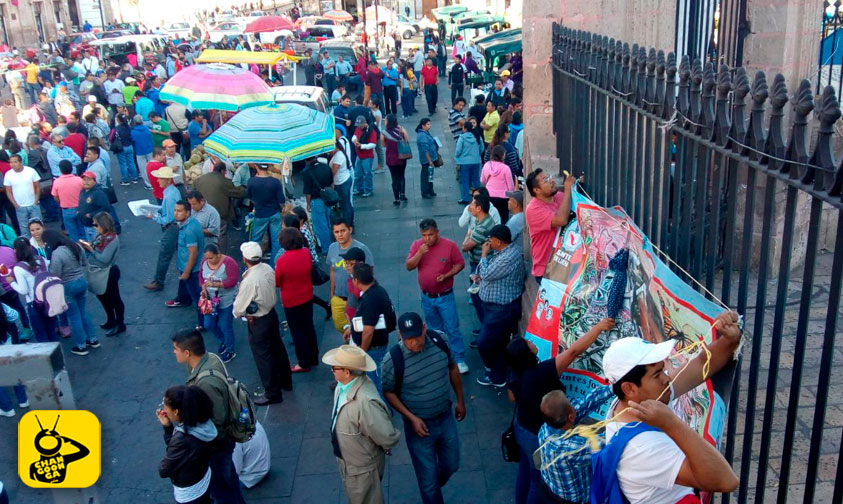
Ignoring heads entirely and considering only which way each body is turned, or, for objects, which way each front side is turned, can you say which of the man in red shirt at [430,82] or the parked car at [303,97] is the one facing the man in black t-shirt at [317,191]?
the man in red shirt

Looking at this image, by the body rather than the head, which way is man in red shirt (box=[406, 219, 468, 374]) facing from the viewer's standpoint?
toward the camera

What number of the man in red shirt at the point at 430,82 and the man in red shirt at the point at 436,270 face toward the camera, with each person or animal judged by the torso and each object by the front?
2

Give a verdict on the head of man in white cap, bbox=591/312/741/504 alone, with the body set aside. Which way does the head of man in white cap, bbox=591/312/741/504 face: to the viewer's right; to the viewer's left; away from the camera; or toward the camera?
to the viewer's right

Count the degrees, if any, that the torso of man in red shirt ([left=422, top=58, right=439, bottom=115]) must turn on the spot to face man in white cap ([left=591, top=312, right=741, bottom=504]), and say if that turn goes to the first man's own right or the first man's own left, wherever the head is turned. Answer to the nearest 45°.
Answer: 0° — they already face them

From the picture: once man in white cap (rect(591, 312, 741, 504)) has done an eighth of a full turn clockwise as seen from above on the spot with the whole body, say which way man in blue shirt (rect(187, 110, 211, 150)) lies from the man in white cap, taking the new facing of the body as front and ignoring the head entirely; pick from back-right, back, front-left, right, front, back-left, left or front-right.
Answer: back

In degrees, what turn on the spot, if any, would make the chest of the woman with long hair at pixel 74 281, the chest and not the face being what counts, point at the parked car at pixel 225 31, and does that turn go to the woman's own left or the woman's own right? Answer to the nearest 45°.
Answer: approximately 45° to the woman's own right

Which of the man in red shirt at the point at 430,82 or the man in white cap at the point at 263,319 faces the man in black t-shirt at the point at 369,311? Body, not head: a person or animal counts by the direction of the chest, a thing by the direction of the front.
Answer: the man in red shirt

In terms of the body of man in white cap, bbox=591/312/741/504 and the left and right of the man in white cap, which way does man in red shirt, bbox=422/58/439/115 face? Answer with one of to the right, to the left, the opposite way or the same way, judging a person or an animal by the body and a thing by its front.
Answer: to the right

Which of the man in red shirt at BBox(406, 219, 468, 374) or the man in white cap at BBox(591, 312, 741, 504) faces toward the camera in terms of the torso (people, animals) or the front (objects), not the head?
the man in red shirt

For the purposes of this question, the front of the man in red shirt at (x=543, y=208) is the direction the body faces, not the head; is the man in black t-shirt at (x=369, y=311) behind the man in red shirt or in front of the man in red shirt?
behind
